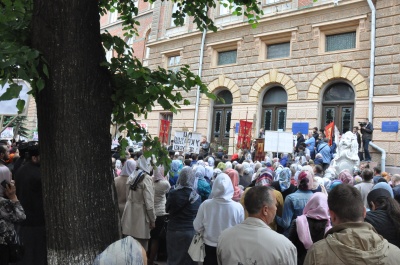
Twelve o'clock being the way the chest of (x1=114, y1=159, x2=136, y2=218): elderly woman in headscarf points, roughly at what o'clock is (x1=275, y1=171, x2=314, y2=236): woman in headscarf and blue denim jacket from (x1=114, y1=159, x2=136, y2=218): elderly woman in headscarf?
(x1=275, y1=171, x2=314, y2=236): woman in headscarf and blue denim jacket is roughly at 3 o'clock from (x1=114, y1=159, x2=136, y2=218): elderly woman in headscarf.

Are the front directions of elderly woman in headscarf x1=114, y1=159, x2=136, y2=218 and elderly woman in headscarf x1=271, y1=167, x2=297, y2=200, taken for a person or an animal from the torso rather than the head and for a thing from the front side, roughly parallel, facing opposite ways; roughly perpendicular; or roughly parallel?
roughly parallel

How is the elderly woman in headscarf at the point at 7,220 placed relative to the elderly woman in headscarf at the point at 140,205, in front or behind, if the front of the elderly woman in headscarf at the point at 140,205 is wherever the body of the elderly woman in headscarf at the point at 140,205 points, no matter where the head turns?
behind

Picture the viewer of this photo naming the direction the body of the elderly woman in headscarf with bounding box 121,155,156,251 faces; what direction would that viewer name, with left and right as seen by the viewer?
facing away from the viewer and to the right of the viewer

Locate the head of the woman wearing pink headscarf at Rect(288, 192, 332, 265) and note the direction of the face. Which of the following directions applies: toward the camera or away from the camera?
away from the camera

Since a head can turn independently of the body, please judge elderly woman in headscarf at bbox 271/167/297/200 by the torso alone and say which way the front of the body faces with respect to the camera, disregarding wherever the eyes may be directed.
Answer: away from the camera

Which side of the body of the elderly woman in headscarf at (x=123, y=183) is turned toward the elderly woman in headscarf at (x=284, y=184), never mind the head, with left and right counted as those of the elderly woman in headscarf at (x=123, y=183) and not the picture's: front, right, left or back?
right

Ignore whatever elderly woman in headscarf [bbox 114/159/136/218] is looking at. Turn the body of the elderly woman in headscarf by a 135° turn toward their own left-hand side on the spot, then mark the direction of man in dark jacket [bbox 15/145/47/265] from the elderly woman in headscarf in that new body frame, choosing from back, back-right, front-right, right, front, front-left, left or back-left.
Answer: front-left

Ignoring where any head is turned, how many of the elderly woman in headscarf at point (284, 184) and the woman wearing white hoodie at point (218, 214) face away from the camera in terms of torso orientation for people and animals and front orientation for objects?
2

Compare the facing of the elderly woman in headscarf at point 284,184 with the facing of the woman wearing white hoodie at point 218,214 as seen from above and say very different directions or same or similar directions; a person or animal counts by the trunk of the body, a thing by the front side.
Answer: same or similar directions

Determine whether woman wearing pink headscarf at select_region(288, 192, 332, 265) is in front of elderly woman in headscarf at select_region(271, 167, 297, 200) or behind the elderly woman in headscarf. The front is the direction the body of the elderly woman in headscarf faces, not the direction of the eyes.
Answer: behind

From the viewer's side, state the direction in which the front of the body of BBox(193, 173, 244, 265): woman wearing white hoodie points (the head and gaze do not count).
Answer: away from the camera

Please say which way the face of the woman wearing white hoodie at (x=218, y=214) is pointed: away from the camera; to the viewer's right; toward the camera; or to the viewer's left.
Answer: away from the camera

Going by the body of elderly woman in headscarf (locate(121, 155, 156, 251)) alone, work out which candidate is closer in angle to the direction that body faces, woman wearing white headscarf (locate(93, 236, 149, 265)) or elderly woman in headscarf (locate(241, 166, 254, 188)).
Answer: the elderly woman in headscarf
